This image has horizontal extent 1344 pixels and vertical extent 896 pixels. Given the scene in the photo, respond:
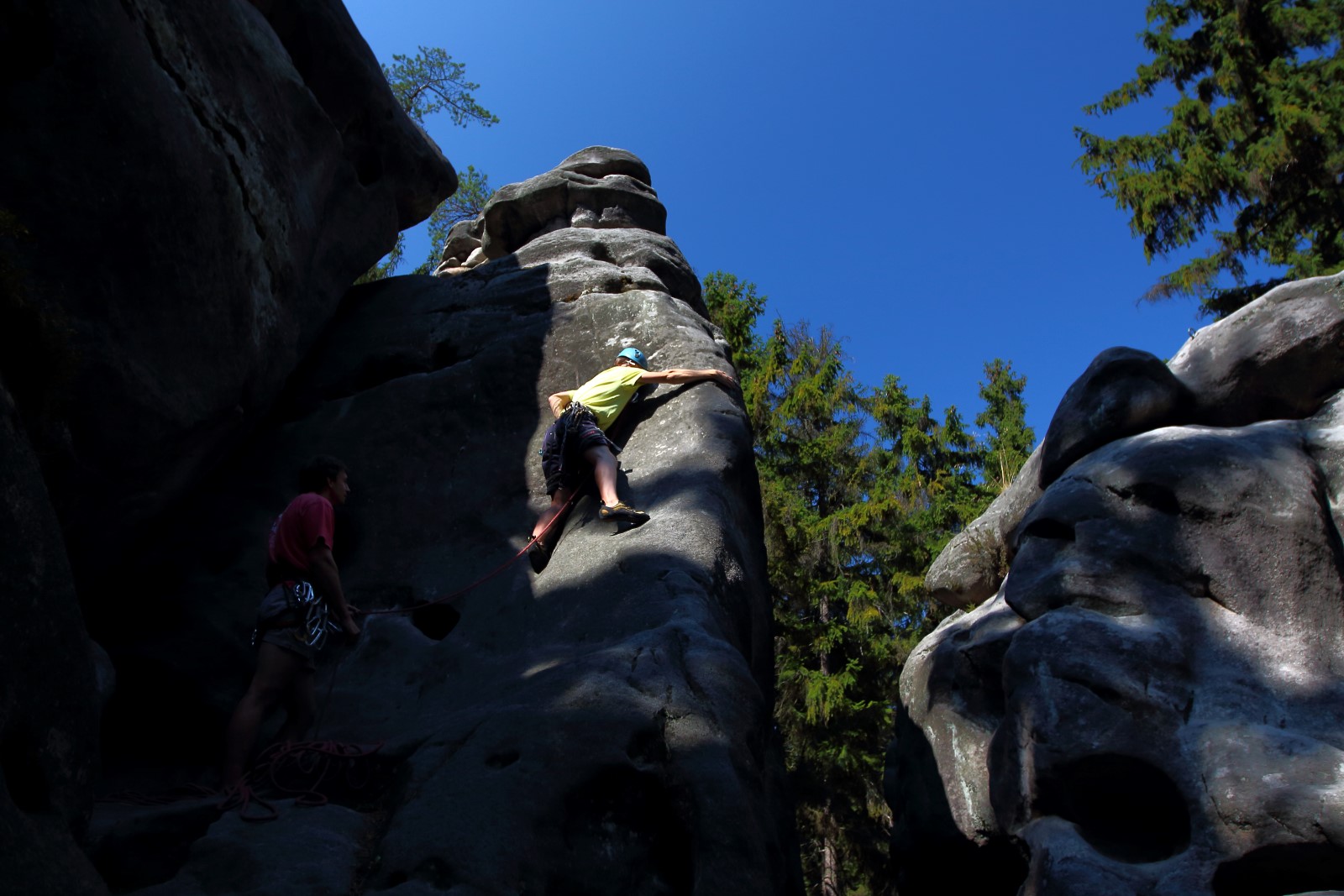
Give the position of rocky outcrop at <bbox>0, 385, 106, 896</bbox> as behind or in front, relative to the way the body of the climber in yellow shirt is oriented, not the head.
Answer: behind

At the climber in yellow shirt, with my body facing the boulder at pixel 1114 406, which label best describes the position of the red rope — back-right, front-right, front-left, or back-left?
back-right

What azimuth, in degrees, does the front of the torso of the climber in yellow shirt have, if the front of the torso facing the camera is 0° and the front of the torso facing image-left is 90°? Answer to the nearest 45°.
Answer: approximately 225°

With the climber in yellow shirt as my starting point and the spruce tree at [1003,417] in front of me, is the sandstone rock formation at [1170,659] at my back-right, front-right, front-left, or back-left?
front-right
